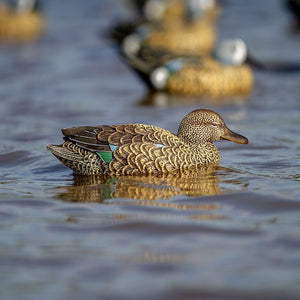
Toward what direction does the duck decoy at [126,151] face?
to the viewer's right

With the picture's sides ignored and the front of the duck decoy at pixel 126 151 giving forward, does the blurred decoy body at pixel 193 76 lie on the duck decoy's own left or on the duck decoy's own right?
on the duck decoy's own left
